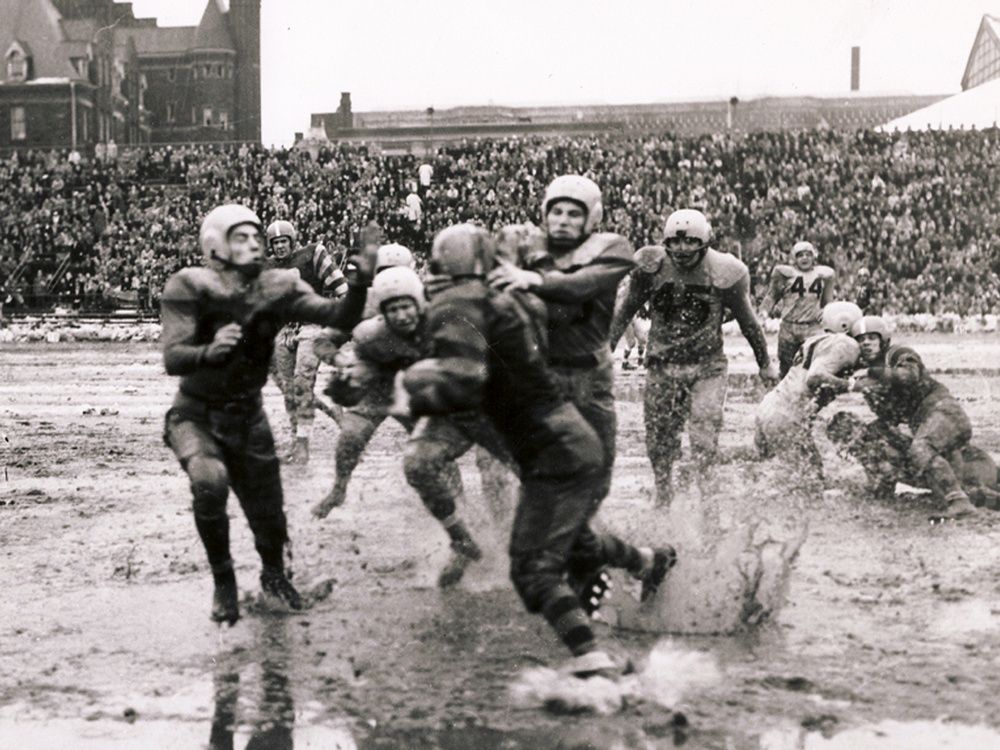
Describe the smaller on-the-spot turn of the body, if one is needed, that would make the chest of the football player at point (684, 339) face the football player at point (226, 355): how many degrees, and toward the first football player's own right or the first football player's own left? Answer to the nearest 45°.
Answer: approximately 45° to the first football player's own right

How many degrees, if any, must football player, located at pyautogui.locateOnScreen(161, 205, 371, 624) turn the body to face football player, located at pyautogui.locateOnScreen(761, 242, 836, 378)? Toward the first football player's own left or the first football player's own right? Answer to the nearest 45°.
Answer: approximately 90° to the first football player's own left

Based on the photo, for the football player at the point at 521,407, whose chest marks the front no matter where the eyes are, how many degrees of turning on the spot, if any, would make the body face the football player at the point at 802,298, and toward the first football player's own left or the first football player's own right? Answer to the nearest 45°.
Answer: approximately 45° to the first football player's own right

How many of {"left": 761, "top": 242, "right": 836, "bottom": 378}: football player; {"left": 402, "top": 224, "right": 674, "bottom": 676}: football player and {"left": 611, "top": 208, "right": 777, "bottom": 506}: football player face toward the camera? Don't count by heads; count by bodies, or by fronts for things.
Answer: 2

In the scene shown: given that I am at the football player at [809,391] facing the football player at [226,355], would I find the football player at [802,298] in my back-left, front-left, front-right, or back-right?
back-right

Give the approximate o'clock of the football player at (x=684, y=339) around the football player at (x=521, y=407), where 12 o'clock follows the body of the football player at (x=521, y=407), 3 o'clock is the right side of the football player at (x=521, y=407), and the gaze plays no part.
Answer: the football player at (x=684, y=339) is roughly at 2 o'clock from the football player at (x=521, y=407).

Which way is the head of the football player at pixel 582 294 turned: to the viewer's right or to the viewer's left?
to the viewer's left
